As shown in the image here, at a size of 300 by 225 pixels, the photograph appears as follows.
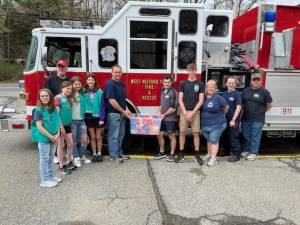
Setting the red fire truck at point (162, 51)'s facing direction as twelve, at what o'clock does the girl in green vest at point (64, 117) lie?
The girl in green vest is roughly at 11 o'clock from the red fire truck.

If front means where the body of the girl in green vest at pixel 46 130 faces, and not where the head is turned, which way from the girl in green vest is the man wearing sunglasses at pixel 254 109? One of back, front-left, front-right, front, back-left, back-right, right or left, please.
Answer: front-left

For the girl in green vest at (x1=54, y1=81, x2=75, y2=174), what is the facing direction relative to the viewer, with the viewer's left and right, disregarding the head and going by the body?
facing the viewer and to the right of the viewer

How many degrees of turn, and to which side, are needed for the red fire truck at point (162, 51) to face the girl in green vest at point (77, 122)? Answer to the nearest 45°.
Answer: approximately 45° to its left

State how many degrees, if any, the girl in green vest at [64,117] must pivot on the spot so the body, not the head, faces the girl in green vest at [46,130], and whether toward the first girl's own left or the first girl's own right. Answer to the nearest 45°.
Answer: approximately 90° to the first girl's own right

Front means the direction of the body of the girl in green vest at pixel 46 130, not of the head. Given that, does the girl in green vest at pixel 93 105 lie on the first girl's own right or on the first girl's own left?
on the first girl's own left

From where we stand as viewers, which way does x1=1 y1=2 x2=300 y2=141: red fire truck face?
facing to the left of the viewer

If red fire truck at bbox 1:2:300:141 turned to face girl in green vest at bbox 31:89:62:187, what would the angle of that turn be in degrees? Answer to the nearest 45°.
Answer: approximately 45° to its left
